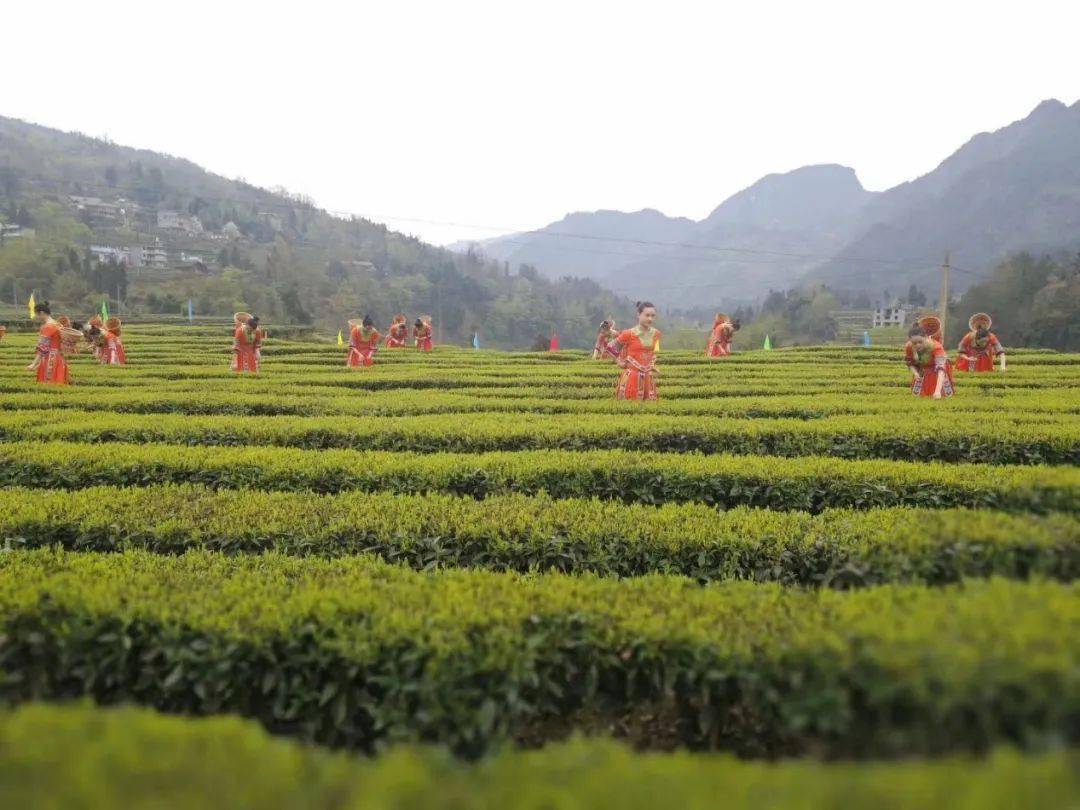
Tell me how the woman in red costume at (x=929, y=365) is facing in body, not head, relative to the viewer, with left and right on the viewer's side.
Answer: facing the viewer and to the left of the viewer

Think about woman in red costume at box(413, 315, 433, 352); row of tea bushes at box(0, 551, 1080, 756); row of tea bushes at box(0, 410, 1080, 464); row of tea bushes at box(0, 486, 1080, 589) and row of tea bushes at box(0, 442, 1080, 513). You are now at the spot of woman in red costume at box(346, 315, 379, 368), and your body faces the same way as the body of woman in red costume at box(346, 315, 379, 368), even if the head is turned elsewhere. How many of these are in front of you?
4

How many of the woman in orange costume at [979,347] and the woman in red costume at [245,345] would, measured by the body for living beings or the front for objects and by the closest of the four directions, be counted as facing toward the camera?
2

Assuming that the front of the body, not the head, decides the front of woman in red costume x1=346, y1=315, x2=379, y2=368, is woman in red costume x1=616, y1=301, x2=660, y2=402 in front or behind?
in front

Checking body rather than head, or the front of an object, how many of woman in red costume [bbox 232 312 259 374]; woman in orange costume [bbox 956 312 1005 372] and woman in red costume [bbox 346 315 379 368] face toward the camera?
3

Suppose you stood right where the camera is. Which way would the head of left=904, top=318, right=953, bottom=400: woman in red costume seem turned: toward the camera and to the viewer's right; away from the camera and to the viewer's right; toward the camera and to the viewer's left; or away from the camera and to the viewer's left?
toward the camera and to the viewer's left

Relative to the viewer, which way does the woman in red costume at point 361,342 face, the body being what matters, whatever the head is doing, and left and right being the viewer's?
facing the viewer

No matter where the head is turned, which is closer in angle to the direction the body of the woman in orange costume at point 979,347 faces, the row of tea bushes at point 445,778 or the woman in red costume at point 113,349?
the row of tea bushes

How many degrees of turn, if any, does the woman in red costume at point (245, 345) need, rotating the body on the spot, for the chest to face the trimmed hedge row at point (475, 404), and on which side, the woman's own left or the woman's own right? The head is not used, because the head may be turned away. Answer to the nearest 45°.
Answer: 0° — they already face it

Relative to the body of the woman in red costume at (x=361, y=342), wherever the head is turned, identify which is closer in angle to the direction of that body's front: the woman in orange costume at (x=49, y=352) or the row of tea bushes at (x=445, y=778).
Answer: the row of tea bushes

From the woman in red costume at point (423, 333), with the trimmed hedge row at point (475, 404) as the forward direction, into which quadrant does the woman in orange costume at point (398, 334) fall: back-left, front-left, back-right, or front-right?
back-right

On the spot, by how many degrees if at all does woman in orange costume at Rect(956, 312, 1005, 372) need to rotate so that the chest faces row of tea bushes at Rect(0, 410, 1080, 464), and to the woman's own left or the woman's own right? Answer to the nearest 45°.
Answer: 0° — they already face it

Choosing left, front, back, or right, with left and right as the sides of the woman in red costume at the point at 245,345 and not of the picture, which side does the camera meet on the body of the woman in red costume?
front
